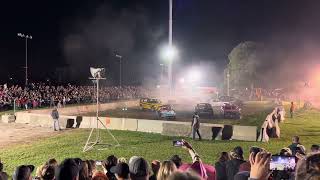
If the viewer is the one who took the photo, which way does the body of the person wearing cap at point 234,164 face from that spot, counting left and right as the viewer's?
facing away from the viewer and to the right of the viewer

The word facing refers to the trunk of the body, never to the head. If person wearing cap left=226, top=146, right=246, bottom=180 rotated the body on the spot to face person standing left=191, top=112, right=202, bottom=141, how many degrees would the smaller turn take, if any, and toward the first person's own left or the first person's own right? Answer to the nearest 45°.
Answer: approximately 45° to the first person's own left

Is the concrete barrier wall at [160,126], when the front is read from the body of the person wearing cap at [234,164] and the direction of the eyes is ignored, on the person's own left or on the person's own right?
on the person's own left

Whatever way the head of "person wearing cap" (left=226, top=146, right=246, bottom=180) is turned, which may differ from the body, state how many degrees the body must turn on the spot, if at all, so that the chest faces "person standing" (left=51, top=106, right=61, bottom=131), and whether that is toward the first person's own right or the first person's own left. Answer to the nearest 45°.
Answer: approximately 90° to the first person's own left
